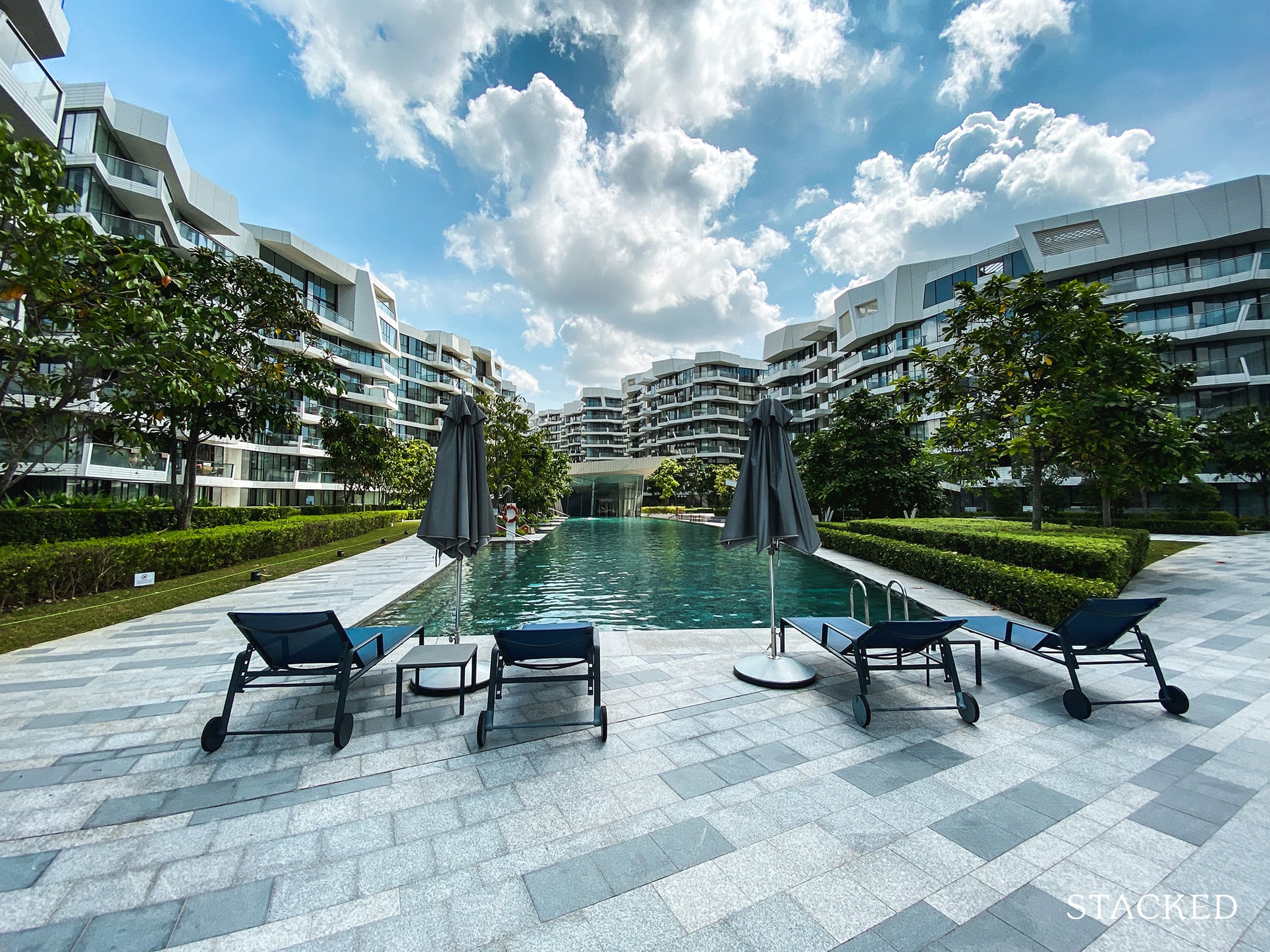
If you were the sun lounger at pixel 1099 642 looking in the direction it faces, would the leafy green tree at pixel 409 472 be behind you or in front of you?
in front

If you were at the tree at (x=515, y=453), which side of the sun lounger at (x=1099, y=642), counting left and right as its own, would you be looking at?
front

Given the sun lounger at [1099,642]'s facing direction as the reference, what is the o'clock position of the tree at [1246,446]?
The tree is roughly at 2 o'clock from the sun lounger.

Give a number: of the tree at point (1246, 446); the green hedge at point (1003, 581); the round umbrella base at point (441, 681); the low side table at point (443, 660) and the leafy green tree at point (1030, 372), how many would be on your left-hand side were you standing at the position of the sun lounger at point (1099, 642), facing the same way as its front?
2

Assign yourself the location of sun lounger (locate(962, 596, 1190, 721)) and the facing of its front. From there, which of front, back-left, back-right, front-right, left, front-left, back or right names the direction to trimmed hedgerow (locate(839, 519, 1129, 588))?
front-right

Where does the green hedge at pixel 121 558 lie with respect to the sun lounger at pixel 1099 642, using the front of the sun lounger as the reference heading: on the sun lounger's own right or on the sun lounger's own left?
on the sun lounger's own left

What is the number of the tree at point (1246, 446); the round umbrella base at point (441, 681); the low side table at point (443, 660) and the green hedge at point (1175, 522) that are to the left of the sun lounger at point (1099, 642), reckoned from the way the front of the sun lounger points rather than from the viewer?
2

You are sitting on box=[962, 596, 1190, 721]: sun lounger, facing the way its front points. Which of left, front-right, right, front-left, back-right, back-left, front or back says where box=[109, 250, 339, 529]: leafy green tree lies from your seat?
front-left

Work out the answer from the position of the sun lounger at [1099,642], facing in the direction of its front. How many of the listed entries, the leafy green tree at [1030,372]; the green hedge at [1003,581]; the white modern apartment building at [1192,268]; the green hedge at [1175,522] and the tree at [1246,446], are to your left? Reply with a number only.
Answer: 0

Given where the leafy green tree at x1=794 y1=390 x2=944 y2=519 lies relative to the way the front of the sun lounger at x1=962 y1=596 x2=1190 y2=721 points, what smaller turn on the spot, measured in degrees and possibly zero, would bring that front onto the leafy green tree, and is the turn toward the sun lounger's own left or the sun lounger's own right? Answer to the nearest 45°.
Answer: approximately 45° to the sun lounger's own right

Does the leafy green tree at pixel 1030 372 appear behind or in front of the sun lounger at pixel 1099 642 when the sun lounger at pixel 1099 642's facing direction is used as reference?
in front

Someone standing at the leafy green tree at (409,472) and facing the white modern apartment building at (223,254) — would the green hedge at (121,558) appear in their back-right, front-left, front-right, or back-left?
front-left

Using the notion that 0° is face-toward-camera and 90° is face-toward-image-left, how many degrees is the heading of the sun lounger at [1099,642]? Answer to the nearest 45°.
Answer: approximately 135°

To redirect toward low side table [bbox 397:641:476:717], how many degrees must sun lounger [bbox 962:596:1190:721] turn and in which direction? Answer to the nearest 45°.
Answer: approximately 90° to its left

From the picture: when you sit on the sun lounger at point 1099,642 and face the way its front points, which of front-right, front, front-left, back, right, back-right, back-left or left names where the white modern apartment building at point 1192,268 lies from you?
front-right
